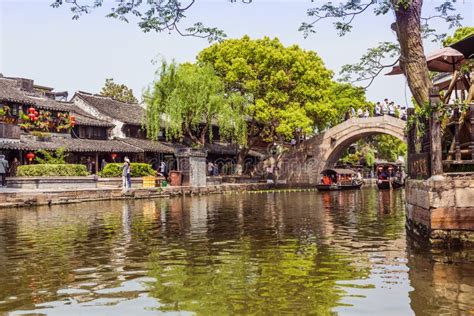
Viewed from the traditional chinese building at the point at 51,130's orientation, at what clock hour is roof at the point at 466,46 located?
The roof is roughly at 1 o'clock from the traditional chinese building.

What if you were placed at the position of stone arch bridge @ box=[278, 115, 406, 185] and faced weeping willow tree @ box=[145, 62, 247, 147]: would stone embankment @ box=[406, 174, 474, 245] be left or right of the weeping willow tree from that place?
left

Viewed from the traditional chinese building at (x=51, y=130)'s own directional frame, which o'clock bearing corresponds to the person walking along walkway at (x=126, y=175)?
The person walking along walkway is roughly at 1 o'clock from the traditional chinese building.

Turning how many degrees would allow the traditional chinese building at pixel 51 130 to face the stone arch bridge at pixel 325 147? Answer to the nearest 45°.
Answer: approximately 45° to its left

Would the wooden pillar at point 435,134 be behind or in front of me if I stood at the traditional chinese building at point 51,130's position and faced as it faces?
in front

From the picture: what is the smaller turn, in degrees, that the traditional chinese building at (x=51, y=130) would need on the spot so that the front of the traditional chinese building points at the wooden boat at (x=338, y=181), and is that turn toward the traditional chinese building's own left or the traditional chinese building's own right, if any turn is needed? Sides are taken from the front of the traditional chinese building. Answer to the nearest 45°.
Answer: approximately 45° to the traditional chinese building's own left

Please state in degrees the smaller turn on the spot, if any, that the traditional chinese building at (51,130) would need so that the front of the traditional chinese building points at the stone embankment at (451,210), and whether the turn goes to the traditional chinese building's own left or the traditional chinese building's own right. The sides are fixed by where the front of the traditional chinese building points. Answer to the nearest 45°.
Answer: approximately 45° to the traditional chinese building's own right

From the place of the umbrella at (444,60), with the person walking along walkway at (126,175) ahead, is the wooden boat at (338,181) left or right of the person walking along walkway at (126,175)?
right

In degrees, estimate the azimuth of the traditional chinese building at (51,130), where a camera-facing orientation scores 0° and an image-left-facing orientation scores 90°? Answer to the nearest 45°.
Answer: approximately 315°
